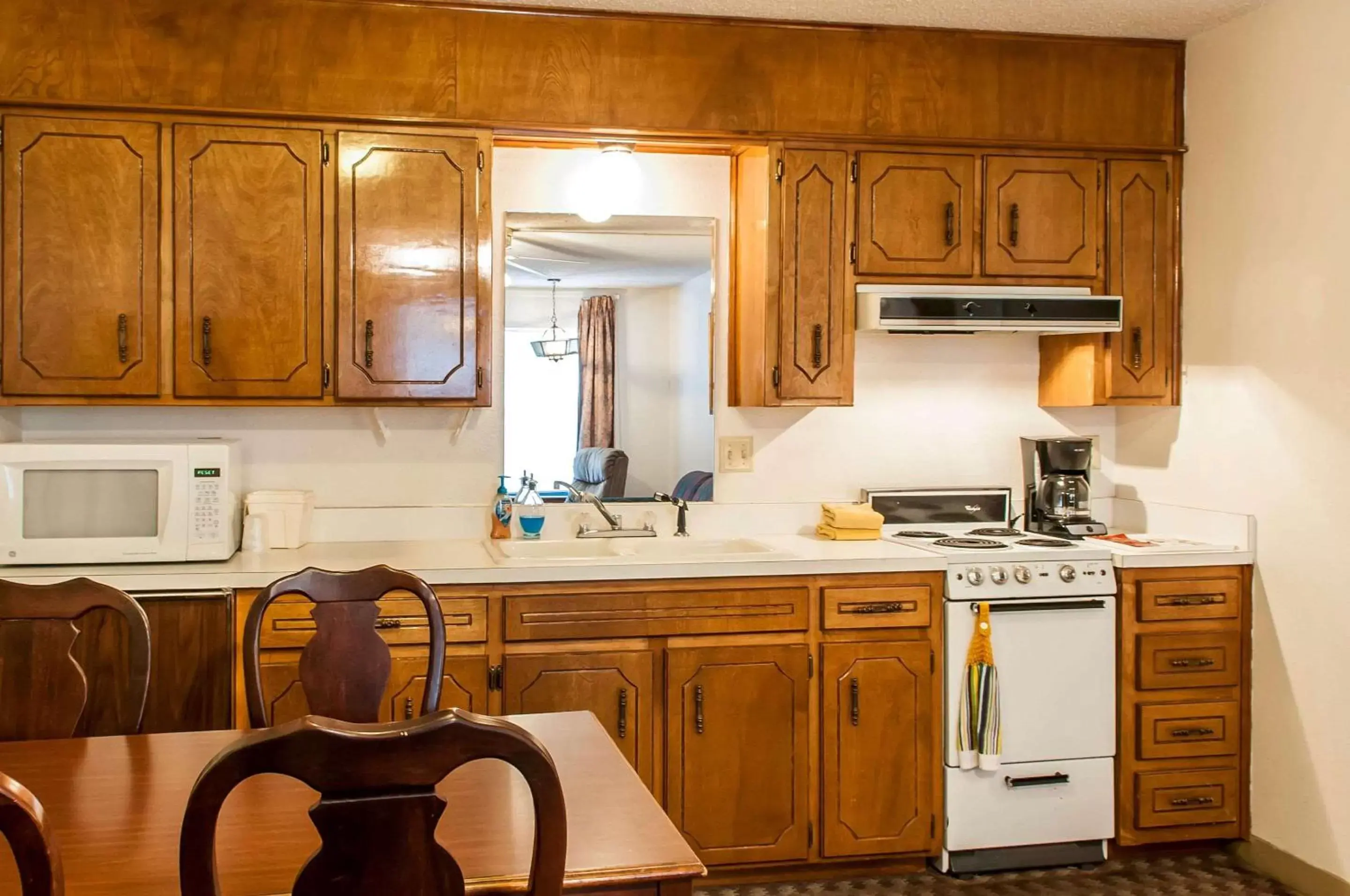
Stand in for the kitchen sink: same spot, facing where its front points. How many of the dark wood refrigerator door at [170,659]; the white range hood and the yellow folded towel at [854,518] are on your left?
2

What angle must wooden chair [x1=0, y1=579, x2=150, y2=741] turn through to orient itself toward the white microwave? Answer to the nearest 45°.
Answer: approximately 180°

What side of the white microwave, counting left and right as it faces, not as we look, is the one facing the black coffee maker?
left

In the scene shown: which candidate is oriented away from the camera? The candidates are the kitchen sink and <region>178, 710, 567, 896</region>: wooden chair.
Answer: the wooden chair

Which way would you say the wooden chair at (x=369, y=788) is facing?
away from the camera

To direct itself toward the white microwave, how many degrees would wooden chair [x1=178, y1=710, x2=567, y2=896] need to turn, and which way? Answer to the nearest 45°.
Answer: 0° — it already faces it

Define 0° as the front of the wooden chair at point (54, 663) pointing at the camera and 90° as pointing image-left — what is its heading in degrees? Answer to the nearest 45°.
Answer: approximately 0°

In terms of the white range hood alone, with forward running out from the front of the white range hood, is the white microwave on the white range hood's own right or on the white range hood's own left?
on the white range hood's own right

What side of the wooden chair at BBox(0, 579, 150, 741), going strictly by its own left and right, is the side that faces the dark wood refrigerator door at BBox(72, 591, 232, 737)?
back
